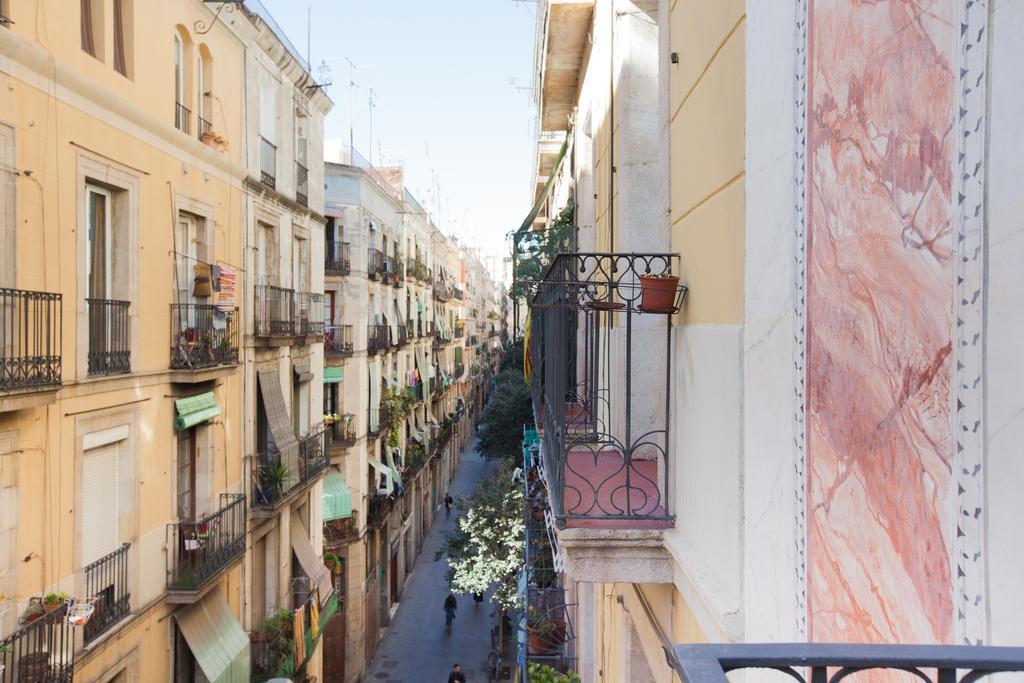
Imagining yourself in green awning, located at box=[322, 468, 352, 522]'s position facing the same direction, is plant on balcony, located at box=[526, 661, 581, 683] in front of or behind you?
in front

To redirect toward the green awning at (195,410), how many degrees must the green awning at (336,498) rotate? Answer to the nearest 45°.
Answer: approximately 45° to its right

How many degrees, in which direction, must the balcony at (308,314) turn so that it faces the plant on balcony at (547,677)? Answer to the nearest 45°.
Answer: approximately 45° to its right

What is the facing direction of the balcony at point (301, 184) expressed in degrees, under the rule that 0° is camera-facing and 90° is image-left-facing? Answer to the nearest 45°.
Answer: approximately 315°

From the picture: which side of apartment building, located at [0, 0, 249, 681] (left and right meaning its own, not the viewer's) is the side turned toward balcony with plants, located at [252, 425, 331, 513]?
left

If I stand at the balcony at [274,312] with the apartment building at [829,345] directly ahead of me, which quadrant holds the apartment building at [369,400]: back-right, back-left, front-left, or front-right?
back-left

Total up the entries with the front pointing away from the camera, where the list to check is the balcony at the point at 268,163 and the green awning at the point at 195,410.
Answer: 0

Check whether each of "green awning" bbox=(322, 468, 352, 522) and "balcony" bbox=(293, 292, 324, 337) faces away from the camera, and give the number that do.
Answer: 0

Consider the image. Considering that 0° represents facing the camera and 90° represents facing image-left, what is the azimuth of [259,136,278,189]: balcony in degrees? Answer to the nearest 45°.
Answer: approximately 315°

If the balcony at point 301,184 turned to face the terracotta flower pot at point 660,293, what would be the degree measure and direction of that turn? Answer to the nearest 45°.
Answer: approximately 45° to its right

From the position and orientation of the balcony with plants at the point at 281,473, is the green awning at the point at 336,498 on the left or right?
on its left
